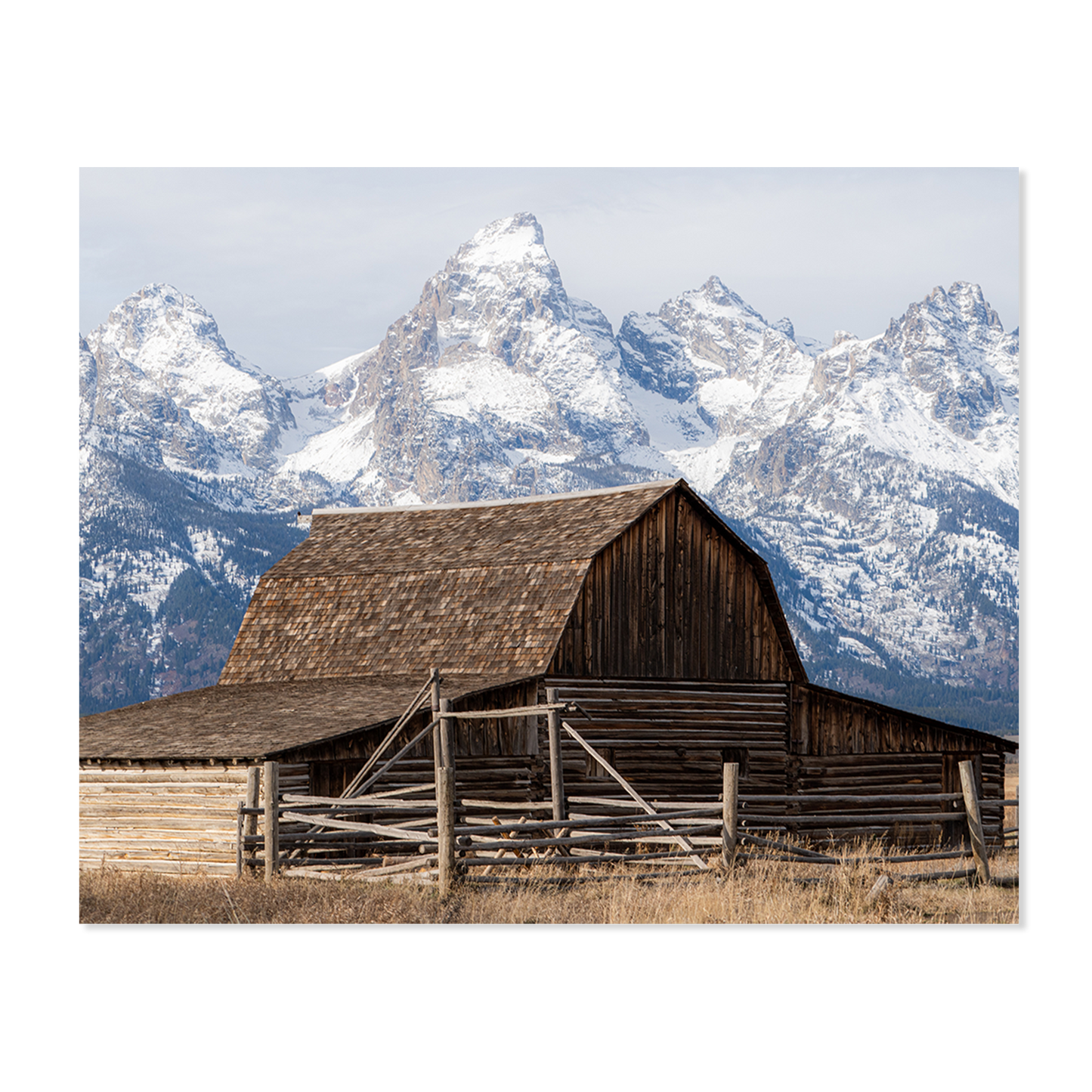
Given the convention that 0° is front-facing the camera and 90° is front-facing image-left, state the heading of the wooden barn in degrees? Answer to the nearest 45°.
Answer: approximately 315°
